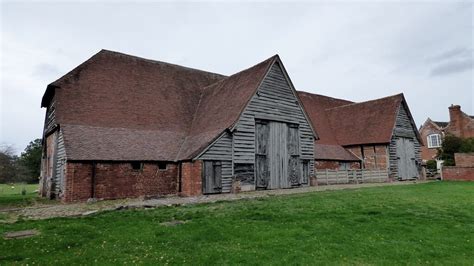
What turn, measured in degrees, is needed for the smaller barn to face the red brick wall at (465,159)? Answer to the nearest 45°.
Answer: approximately 45° to its left

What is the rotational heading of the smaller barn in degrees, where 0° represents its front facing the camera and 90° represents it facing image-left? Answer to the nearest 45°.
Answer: approximately 315°

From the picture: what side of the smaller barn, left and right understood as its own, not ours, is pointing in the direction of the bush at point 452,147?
left

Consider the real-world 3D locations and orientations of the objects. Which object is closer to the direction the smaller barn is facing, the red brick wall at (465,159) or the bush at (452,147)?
the red brick wall

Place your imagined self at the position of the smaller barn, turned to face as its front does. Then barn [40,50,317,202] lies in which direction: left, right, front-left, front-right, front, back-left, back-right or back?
right
